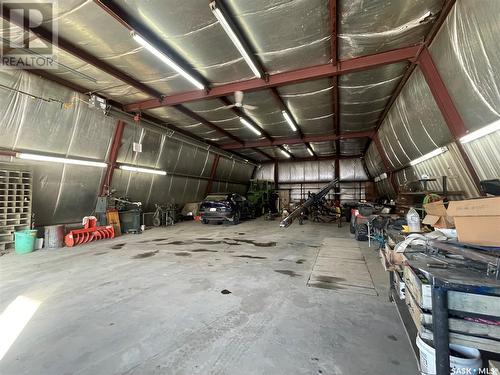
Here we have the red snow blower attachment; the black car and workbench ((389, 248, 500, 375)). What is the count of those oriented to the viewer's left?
1

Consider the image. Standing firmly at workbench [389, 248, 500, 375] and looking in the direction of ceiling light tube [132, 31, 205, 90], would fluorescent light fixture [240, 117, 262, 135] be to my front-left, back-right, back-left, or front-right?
front-right

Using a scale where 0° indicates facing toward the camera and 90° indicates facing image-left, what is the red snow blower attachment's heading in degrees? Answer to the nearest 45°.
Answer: approximately 315°

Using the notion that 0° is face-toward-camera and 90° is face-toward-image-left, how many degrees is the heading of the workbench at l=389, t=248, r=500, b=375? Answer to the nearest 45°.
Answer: approximately 90°

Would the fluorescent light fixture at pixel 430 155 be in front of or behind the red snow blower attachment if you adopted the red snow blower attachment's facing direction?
in front

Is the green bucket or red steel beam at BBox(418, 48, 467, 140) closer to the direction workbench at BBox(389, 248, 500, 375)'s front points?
the green bucket

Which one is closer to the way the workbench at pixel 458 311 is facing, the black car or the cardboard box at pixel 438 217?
the black car

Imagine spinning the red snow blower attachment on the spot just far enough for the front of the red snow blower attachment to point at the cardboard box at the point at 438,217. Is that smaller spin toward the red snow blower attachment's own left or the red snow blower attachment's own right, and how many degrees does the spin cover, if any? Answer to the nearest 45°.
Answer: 0° — it already faces it

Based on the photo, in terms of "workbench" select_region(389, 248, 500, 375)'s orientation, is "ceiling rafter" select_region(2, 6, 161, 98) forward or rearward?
forward

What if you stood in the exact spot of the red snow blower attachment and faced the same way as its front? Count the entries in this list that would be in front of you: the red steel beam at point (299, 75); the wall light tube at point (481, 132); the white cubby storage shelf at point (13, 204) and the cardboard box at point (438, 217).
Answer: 3

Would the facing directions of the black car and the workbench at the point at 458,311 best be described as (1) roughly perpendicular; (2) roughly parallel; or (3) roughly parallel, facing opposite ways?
roughly perpendicular

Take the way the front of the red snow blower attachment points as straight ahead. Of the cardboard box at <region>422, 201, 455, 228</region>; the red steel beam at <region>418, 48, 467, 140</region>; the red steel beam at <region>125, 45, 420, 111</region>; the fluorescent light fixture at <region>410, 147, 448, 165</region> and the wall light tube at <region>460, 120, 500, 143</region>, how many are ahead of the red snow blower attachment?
5
